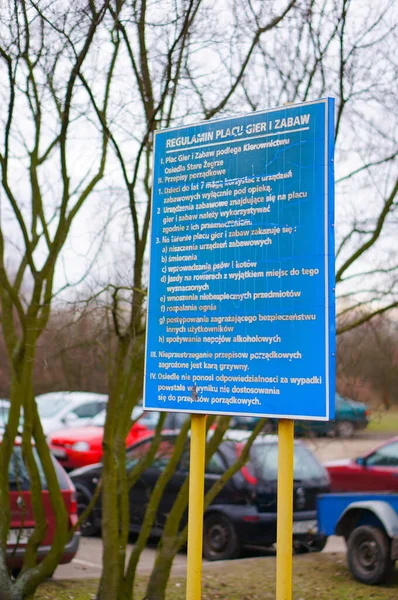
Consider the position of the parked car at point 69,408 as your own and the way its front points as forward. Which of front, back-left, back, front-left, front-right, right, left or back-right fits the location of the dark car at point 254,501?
front-left

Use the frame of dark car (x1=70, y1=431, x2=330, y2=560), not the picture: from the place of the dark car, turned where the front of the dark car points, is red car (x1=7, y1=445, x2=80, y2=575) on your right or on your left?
on your left

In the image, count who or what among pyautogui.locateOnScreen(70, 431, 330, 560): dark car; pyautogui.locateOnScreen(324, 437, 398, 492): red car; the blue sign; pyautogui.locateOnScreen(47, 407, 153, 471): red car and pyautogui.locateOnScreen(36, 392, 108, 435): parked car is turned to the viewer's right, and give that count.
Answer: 0

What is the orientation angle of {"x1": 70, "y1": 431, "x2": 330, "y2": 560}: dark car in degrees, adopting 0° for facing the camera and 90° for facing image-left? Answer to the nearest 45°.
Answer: approximately 135°

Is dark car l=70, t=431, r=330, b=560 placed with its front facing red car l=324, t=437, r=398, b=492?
no

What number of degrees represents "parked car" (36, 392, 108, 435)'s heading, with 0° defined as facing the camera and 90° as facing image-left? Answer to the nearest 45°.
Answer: approximately 45°

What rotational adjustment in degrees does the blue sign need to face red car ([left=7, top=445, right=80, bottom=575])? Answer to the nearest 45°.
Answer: approximately 90° to its right

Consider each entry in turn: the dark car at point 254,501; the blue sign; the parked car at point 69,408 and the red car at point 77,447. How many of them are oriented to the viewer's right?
0

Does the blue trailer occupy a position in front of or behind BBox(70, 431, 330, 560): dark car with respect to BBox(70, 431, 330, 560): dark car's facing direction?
behind

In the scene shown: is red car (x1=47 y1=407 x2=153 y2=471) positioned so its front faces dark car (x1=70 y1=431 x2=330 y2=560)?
no

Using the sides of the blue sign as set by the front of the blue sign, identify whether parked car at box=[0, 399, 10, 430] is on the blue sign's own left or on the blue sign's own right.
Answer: on the blue sign's own right

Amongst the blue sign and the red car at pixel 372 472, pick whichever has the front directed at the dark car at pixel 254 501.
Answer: the red car

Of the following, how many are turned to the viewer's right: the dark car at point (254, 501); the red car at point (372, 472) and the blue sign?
0

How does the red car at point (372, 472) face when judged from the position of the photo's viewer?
facing to the left of the viewer

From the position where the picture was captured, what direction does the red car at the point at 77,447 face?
facing the viewer and to the left of the viewer
